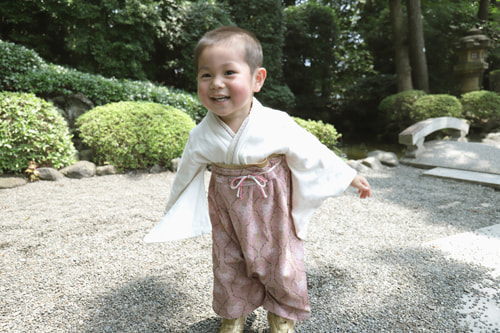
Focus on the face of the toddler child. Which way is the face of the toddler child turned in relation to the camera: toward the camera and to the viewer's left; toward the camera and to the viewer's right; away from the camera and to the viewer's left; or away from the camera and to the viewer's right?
toward the camera and to the viewer's left

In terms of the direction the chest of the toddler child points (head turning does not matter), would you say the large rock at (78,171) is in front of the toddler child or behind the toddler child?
behind

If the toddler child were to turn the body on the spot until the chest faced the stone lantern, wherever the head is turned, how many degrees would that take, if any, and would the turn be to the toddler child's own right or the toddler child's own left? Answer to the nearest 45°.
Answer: approximately 135° to the toddler child's own left

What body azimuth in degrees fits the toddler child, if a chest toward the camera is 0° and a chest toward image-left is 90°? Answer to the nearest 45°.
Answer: approximately 0°

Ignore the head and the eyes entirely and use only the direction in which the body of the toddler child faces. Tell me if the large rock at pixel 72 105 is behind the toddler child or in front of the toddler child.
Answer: behind

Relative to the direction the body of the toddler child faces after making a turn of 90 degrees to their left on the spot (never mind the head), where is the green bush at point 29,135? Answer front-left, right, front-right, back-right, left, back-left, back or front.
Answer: back-left

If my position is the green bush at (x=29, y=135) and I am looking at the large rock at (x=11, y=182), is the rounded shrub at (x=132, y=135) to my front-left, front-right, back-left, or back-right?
back-left

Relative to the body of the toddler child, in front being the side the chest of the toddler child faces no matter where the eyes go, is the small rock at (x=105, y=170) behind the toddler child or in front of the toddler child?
behind

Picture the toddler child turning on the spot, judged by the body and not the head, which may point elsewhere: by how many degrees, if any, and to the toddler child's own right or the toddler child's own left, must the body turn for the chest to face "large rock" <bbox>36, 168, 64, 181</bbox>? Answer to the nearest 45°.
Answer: approximately 135° to the toddler child's own right

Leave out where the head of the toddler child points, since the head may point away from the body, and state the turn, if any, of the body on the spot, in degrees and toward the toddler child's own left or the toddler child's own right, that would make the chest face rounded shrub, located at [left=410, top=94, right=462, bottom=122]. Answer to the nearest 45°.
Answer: approximately 135° to the toddler child's own left

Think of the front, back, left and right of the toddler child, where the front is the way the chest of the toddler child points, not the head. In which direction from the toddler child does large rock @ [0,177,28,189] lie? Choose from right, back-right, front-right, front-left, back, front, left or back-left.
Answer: back-right
